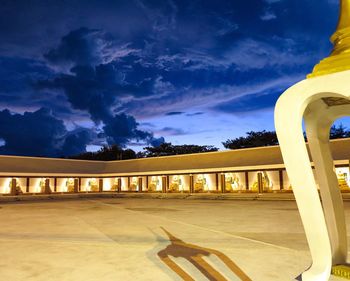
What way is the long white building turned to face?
toward the camera
